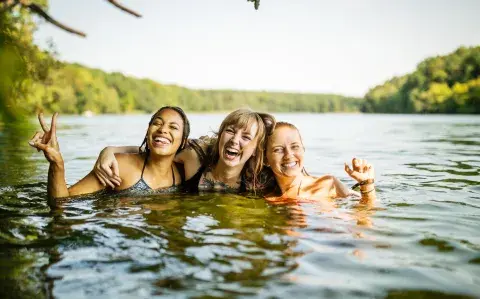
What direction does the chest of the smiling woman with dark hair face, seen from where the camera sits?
toward the camera

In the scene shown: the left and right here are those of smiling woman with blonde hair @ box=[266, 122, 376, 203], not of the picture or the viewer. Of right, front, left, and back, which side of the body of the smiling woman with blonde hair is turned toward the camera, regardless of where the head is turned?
front

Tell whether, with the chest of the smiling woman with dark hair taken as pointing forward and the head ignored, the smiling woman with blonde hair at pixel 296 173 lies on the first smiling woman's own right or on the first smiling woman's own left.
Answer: on the first smiling woman's own left

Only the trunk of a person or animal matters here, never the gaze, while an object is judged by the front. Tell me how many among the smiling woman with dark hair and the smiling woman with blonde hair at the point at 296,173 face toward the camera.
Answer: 2

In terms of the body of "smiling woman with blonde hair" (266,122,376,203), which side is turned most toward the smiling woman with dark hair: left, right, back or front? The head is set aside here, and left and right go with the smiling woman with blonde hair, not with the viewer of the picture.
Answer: right
